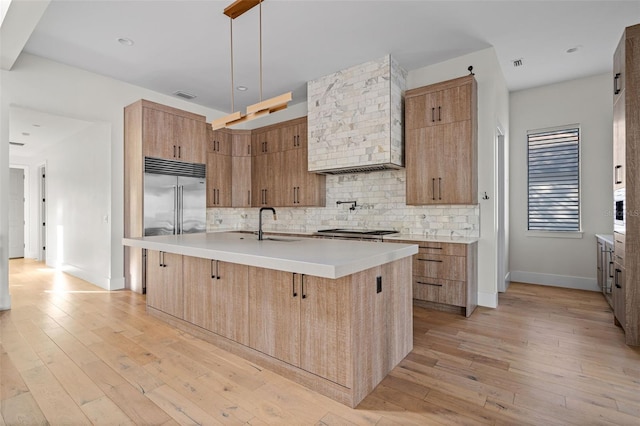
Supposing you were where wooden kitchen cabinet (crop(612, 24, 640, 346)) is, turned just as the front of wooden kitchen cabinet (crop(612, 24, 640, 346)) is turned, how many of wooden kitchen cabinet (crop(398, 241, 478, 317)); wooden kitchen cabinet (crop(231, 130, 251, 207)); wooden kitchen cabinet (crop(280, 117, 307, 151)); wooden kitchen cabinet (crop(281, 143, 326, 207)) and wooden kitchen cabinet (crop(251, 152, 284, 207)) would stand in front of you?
5

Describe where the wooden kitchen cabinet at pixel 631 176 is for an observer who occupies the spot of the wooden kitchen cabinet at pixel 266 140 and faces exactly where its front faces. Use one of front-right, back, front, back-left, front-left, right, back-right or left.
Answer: left

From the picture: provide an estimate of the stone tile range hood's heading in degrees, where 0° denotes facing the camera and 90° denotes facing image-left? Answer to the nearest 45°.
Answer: approximately 45°

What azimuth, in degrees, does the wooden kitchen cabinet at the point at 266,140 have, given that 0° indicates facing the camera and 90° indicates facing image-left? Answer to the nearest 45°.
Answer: approximately 45°

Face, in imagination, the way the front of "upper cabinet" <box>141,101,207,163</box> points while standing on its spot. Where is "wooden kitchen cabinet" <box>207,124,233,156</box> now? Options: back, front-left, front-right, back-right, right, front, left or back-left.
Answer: left

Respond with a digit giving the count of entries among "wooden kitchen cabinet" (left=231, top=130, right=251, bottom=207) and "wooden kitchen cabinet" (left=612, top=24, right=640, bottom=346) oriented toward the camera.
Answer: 1

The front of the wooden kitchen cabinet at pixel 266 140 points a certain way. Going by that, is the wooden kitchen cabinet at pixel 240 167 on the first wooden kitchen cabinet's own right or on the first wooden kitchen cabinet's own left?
on the first wooden kitchen cabinet's own right

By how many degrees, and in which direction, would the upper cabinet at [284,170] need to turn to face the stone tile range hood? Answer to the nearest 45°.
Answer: approximately 90° to its left

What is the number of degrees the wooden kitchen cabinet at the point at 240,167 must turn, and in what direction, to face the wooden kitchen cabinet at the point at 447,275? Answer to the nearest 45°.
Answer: approximately 45° to its left

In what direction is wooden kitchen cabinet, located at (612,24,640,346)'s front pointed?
to the viewer's left

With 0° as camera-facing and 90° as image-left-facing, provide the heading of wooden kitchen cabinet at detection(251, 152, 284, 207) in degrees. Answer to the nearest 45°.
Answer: approximately 45°

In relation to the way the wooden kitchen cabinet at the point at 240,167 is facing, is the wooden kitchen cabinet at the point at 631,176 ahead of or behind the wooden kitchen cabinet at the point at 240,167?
ahead
